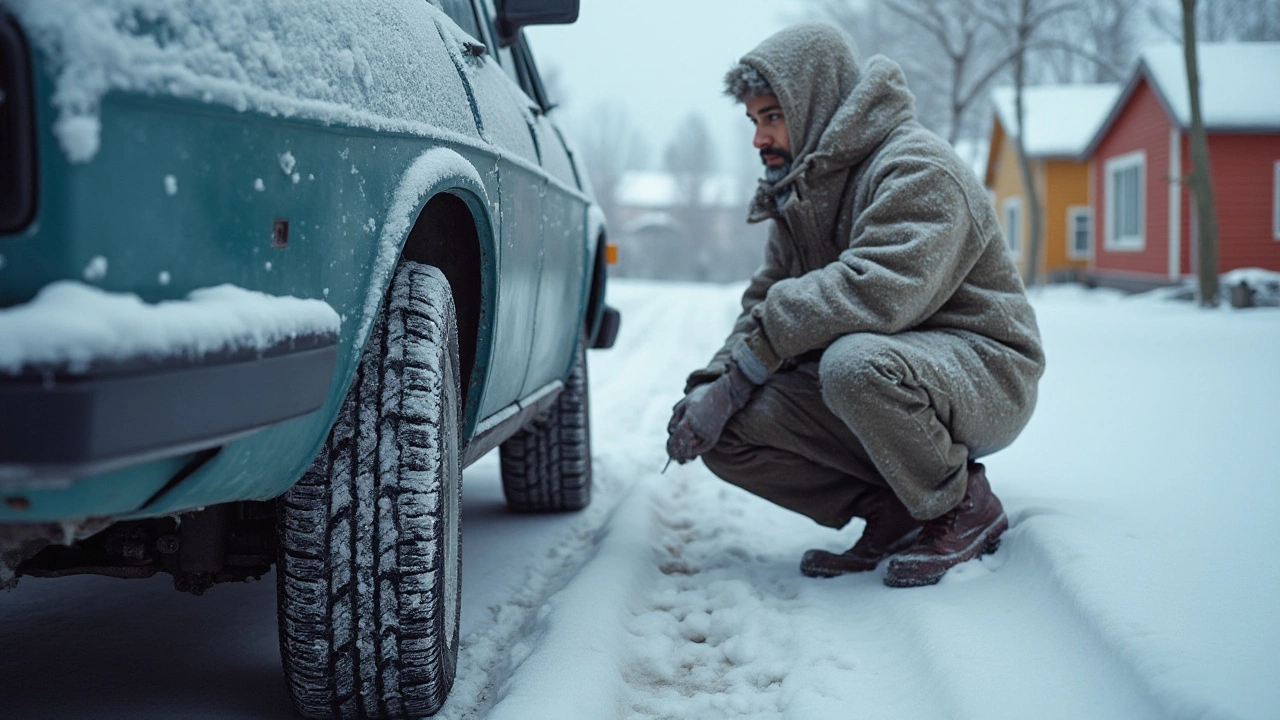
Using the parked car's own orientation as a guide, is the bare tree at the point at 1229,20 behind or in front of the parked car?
in front

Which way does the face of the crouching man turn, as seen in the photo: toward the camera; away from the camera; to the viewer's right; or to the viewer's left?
to the viewer's left

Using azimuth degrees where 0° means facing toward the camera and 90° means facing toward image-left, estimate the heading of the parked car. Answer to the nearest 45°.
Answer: approximately 225°

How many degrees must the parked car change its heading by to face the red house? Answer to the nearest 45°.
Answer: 0° — it already faces it

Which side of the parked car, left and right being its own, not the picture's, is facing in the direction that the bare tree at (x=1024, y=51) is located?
front

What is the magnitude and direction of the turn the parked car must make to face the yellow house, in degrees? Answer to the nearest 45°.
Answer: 0° — it already faces it
